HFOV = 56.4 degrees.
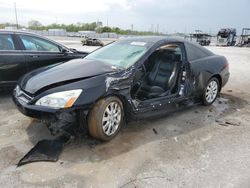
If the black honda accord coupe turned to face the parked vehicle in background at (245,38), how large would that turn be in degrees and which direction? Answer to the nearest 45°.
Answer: approximately 180°

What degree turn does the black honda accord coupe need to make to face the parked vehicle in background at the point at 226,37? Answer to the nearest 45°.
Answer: approximately 180°

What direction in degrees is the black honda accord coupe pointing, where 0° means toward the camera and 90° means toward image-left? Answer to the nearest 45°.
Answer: approximately 45°

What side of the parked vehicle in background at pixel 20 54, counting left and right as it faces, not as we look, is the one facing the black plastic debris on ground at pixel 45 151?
right

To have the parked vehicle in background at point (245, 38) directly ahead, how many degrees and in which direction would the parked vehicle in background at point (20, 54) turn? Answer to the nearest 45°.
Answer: approximately 45° to its left

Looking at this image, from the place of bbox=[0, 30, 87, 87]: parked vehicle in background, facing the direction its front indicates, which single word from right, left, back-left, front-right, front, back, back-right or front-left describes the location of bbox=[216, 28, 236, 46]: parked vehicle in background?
front-left

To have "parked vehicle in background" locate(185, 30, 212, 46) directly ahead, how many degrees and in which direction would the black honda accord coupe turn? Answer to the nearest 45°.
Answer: approximately 135° to its right

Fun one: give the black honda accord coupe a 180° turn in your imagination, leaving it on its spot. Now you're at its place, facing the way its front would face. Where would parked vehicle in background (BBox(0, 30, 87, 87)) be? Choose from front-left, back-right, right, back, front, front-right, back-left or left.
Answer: left

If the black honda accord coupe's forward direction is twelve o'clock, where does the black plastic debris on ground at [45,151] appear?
The black plastic debris on ground is roughly at 12 o'clock from the black honda accord coupe.

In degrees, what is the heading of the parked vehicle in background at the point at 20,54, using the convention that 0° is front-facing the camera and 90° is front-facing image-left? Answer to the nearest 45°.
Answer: approximately 270°
